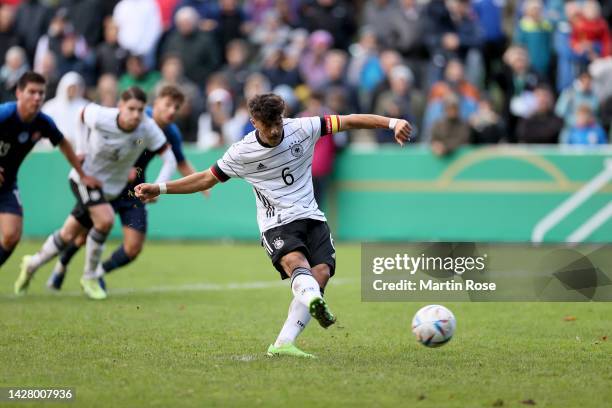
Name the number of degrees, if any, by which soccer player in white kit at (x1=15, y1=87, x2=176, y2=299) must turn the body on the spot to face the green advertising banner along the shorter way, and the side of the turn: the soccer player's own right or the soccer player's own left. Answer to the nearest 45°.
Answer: approximately 90° to the soccer player's own left

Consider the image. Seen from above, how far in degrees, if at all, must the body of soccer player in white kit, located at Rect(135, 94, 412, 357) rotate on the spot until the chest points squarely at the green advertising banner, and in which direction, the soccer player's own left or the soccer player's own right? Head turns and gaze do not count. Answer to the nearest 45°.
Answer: approximately 180°

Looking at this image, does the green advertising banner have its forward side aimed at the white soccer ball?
yes

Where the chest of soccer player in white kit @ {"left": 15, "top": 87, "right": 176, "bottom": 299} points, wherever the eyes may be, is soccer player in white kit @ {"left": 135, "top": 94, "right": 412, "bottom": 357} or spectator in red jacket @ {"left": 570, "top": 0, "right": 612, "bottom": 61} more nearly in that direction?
the soccer player in white kit

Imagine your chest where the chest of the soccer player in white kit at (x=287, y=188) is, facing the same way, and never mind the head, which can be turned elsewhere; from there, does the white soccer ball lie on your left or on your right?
on your left

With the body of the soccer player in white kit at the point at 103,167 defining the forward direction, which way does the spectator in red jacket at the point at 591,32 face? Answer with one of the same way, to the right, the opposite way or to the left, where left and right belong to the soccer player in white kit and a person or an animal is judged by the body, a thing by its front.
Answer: to the right

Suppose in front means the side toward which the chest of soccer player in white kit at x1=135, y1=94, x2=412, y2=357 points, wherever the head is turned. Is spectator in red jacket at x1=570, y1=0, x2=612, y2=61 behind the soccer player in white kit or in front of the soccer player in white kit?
behind
